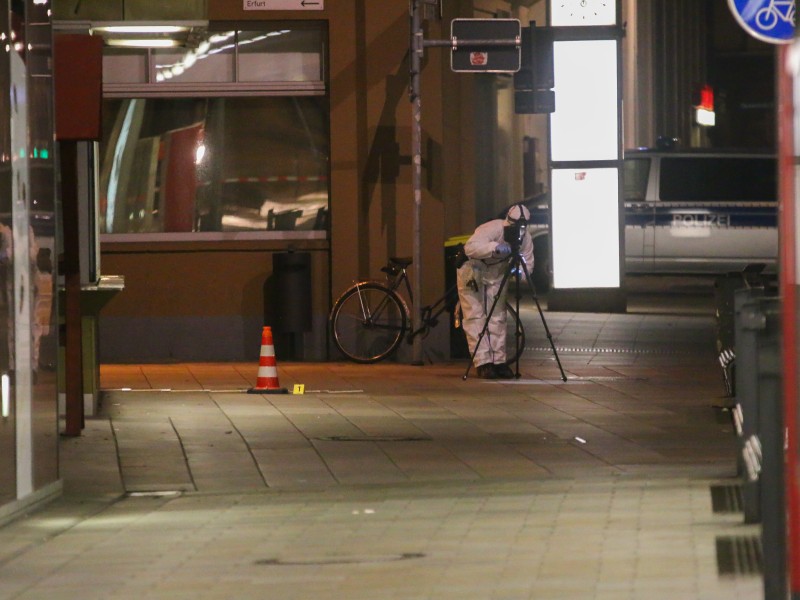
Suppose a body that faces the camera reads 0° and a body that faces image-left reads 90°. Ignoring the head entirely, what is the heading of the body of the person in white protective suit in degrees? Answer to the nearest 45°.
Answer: approximately 315°

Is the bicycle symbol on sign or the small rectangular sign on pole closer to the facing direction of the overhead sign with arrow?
the bicycle symbol on sign

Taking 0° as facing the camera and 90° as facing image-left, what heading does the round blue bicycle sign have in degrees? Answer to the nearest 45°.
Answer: approximately 0°

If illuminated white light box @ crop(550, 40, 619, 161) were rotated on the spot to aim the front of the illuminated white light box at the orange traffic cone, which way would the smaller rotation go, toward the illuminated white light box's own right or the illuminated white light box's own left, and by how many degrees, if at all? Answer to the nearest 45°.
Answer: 0° — it already faces it

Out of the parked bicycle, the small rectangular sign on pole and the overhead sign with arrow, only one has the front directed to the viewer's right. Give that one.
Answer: the parked bicycle

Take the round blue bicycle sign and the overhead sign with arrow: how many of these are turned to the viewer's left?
0
